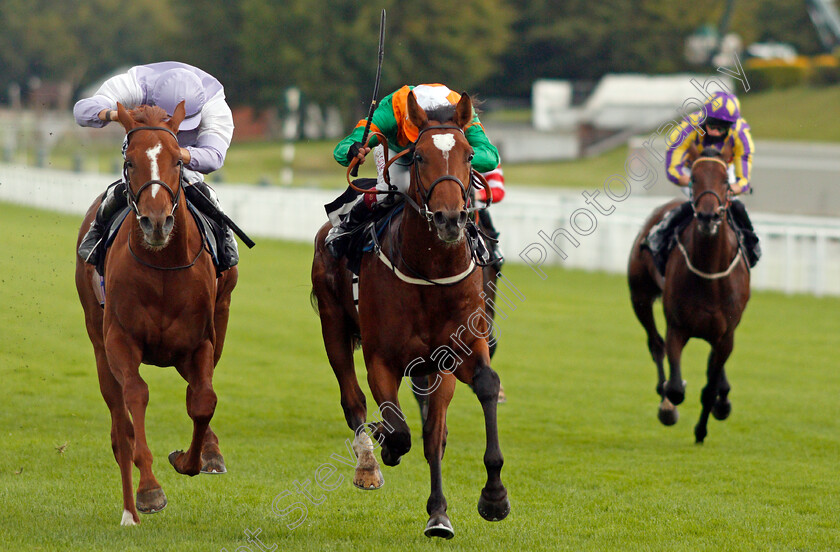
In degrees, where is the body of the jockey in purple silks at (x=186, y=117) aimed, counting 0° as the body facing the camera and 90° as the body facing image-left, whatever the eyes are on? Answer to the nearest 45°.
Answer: approximately 0°

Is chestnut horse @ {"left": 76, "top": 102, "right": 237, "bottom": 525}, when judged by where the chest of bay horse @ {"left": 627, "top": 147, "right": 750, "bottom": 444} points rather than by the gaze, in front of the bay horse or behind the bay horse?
in front

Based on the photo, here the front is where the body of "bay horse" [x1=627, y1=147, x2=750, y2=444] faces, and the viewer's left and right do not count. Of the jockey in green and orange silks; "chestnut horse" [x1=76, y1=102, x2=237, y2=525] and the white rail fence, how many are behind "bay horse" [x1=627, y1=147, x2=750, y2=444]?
1

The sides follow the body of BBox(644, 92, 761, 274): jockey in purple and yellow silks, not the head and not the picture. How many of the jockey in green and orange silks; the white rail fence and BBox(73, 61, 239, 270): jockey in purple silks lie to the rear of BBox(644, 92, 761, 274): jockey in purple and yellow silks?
1

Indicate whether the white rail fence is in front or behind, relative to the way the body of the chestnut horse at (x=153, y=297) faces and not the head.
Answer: behind

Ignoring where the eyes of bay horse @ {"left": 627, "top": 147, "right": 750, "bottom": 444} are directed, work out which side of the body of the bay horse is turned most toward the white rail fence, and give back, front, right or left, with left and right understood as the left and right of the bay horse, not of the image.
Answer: back

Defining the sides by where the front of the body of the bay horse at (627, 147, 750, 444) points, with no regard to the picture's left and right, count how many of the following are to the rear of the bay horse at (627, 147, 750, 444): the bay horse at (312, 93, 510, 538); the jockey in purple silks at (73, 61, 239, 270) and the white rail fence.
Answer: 1

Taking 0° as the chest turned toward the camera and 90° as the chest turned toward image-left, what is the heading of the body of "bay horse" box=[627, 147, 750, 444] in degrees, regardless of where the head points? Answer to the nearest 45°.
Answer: approximately 0°

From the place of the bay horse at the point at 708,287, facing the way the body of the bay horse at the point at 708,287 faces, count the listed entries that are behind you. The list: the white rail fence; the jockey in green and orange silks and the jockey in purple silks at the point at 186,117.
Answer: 1

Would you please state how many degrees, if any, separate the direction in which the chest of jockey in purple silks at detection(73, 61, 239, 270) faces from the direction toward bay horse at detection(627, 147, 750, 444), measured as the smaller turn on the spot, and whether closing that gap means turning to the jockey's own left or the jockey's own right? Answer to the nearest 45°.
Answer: approximately 180°

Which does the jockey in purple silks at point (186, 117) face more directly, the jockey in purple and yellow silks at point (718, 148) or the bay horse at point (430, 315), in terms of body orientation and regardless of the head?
the bay horse
